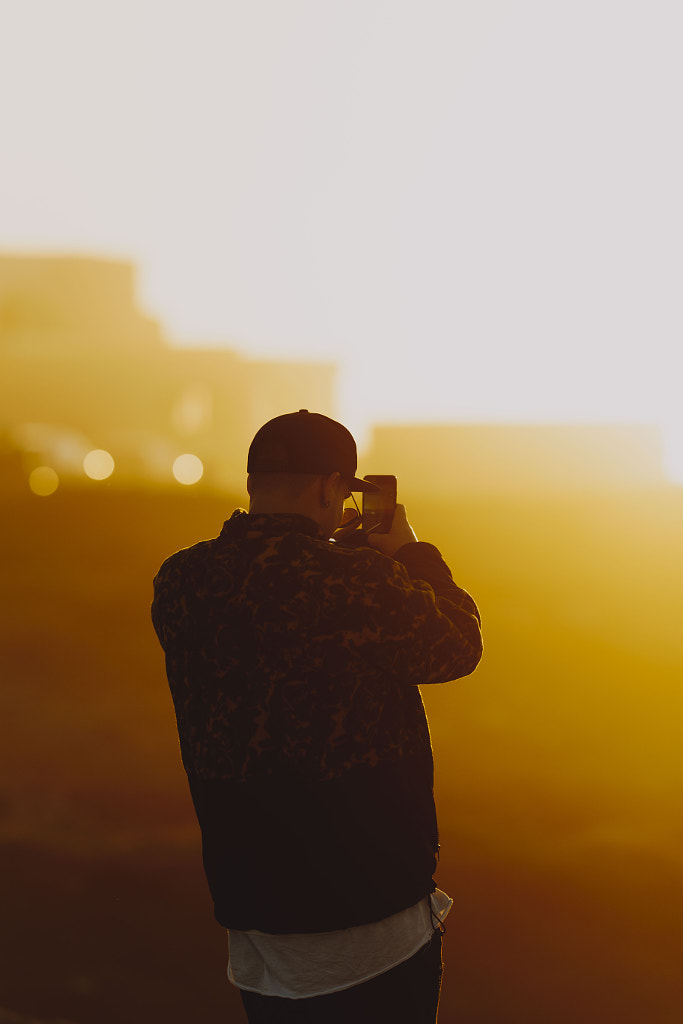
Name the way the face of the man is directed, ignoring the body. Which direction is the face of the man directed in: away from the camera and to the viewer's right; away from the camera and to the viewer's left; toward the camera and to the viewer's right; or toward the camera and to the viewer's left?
away from the camera and to the viewer's right

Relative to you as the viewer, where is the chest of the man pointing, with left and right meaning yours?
facing away from the viewer and to the right of the viewer
